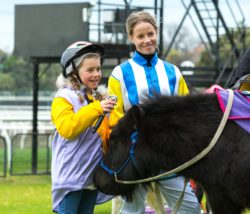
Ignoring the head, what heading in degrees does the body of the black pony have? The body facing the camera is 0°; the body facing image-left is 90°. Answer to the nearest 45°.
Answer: approximately 90°

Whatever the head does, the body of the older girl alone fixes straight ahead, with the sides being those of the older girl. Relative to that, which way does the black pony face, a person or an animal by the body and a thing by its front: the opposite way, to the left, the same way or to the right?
to the right

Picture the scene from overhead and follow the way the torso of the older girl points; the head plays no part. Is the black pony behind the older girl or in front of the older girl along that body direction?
in front

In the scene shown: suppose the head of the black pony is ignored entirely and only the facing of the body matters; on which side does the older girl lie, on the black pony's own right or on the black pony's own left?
on the black pony's own right

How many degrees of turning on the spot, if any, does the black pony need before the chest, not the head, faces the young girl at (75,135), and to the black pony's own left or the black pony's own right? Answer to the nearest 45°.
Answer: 0° — it already faces them

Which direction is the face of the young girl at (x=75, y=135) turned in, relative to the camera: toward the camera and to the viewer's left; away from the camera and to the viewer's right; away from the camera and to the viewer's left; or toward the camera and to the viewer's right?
toward the camera and to the viewer's right

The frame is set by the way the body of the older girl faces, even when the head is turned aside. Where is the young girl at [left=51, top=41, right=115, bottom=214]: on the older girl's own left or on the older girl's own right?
on the older girl's own right

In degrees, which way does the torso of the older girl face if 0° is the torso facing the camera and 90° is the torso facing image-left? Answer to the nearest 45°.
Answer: approximately 0°

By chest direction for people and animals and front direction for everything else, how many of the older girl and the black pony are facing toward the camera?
1
